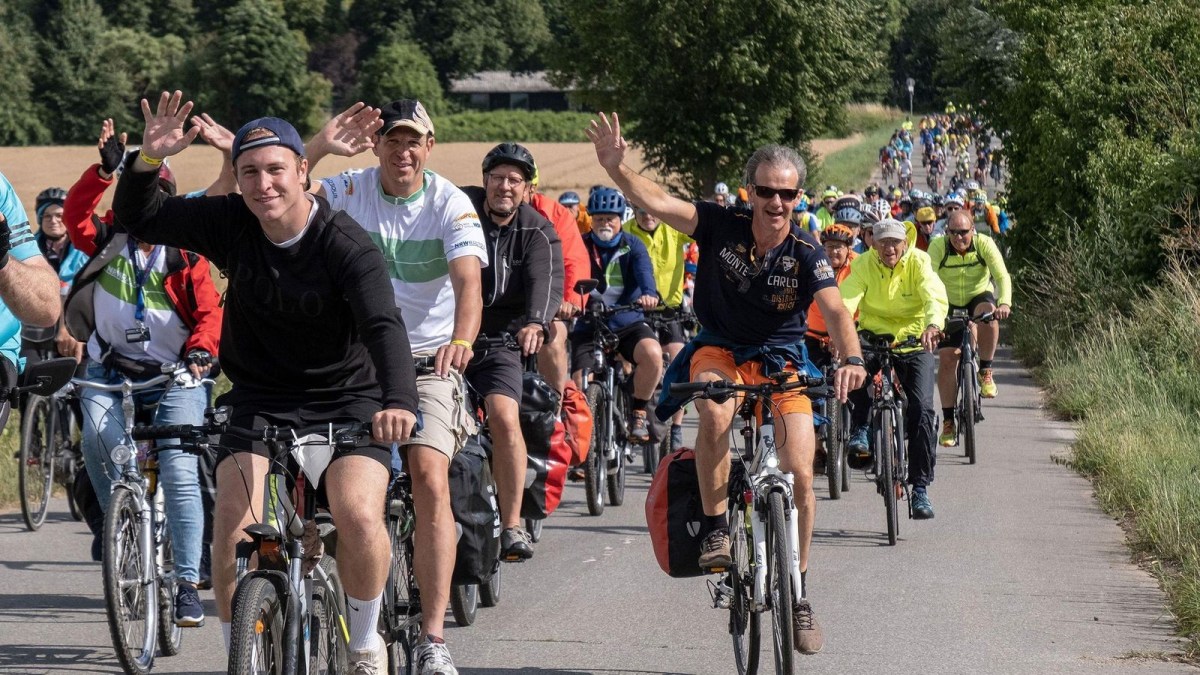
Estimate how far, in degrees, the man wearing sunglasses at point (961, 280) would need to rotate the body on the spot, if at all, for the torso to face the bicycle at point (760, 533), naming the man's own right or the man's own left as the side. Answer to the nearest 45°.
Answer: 0° — they already face it

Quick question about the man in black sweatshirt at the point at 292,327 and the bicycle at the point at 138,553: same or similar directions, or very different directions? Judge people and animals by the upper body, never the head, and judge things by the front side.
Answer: same or similar directions

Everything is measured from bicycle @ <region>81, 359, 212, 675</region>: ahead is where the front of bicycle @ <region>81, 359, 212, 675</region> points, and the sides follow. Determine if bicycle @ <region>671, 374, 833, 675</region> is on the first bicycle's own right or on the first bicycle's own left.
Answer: on the first bicycle's own left

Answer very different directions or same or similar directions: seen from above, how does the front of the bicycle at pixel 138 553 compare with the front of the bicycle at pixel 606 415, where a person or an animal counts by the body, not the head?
same or similar directions

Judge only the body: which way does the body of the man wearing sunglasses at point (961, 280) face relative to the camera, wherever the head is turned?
toward the camera

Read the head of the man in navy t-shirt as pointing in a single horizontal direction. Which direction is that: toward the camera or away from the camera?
toward the camera

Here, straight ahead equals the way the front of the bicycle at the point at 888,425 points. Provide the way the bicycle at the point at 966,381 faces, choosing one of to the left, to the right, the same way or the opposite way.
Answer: the same way

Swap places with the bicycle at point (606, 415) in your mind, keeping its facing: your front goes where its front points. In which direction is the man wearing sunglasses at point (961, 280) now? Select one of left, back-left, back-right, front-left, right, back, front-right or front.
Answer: back-left

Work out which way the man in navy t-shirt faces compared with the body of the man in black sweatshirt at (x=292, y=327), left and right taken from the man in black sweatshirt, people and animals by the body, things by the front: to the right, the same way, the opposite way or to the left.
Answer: the same way

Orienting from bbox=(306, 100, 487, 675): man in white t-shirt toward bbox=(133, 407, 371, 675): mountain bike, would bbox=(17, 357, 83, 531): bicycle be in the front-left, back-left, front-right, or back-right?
back-right

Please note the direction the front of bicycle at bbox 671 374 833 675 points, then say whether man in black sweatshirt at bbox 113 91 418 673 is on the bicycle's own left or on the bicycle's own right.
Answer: on the bicycle's own right

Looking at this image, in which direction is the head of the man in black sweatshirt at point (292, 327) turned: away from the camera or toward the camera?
toward the camera

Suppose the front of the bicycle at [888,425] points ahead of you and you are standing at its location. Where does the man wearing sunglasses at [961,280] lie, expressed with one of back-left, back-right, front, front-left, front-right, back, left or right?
back

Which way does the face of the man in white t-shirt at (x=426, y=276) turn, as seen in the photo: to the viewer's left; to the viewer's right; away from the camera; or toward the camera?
toward the camera

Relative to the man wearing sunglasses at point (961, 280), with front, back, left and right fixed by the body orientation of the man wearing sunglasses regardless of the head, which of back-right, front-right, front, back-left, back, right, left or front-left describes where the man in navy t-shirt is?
front

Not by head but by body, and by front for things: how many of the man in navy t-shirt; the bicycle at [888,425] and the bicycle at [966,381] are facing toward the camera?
3

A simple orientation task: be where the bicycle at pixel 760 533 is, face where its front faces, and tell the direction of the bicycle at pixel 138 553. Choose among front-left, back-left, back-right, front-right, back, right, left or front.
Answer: right

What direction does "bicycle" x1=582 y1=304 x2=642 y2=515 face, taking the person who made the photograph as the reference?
facing the viewer
